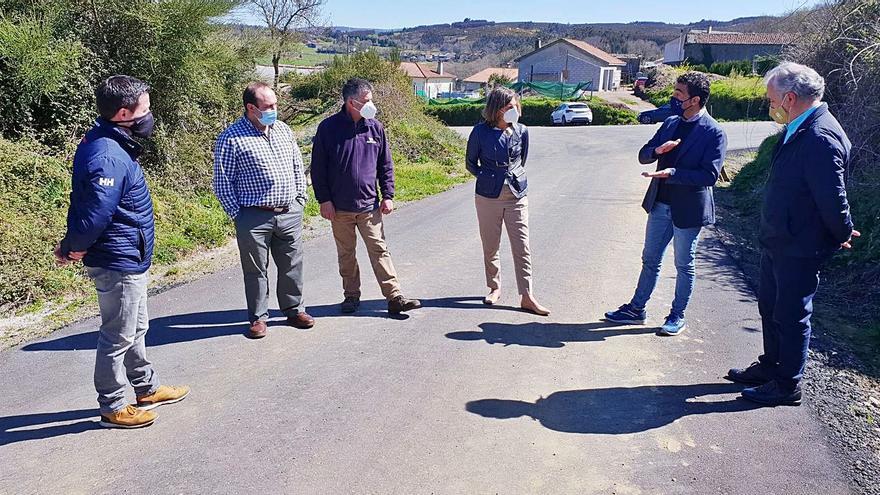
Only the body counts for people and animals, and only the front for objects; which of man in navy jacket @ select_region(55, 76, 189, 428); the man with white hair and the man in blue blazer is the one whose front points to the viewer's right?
the man in navy jacket

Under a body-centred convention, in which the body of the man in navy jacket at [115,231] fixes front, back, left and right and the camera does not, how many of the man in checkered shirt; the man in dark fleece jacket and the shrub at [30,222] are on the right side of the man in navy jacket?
0

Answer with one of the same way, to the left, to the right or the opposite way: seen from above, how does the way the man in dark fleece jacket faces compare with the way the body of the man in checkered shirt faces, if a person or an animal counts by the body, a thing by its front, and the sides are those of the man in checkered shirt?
the same way

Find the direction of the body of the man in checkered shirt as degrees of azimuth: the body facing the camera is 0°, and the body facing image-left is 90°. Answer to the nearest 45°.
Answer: approximately 315°

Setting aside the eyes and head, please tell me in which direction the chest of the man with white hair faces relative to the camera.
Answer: to the viewer's left

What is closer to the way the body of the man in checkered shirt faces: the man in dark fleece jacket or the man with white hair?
the man with white hair

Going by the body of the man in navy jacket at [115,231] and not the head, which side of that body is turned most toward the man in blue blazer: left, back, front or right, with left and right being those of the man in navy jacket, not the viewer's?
front

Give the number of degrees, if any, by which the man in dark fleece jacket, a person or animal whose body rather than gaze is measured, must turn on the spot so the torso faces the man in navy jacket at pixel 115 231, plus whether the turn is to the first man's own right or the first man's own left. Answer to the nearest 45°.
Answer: approximately 90° to the first man's own right

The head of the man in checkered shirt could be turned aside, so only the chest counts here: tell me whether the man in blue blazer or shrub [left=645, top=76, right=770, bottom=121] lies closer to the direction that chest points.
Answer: the man in blue blazer

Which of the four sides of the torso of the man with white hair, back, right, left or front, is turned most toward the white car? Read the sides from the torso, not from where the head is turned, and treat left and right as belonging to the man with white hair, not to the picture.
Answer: right

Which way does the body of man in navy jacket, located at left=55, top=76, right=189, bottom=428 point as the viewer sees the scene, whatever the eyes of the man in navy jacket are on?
to the viewer's right

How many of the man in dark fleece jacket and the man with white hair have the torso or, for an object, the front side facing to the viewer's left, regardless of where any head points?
1

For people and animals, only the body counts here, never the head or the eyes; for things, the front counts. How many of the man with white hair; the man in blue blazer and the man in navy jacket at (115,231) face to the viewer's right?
1

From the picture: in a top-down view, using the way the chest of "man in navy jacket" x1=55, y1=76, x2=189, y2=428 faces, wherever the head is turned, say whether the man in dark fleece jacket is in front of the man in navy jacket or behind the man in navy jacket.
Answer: in front

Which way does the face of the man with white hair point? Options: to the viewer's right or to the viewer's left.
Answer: to the viewer's left
